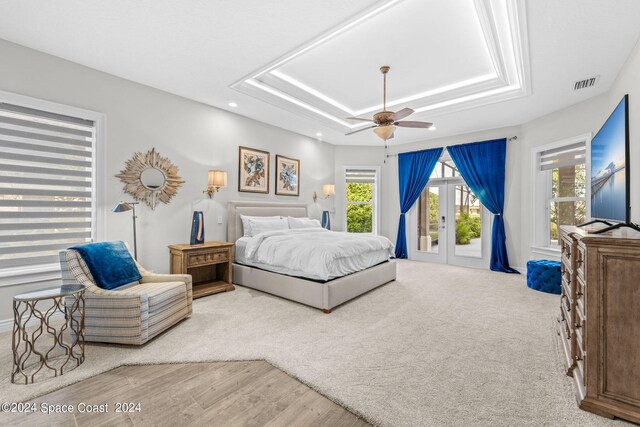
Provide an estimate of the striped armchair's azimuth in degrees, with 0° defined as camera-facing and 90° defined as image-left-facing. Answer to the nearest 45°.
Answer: approximately 315°

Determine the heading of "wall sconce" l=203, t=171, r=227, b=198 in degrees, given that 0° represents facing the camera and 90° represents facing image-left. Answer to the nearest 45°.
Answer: approximately 315°

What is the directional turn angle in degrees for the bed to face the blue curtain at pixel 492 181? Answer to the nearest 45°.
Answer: approximately 45° to its left

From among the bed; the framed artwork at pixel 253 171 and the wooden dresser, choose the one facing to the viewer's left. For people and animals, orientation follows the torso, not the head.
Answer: the wooden dresser

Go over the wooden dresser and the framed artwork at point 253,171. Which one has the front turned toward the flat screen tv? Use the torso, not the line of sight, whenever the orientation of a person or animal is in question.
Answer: the framed artwork

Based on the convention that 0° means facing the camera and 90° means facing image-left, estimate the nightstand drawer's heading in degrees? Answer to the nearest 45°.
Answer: approximately 315°

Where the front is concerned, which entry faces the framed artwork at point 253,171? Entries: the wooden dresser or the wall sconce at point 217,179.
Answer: the wooden dresser

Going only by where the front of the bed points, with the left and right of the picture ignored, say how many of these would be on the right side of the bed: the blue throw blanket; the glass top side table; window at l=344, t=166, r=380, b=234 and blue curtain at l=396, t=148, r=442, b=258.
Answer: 2

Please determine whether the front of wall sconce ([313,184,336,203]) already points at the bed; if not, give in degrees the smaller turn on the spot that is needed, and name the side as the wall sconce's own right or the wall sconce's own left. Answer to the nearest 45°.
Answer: approximately 45° to the wall sconce's own right

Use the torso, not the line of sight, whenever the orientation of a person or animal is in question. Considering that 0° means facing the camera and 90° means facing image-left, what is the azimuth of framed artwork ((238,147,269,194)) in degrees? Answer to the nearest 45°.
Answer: approximately 315°

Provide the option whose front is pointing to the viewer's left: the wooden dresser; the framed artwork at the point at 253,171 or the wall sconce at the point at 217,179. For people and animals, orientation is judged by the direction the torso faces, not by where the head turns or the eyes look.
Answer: the wooden dresser
